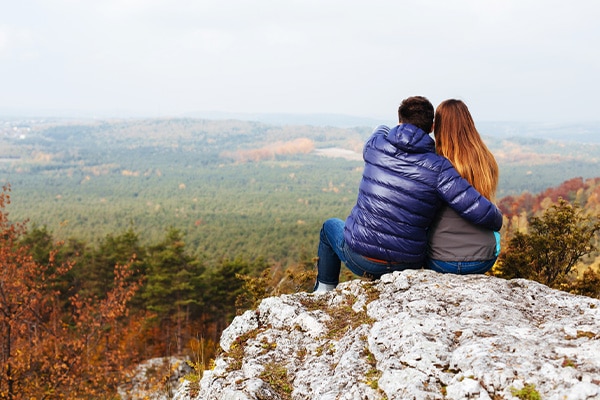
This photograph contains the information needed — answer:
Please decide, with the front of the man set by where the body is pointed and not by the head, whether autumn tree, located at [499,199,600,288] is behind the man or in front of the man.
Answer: in front

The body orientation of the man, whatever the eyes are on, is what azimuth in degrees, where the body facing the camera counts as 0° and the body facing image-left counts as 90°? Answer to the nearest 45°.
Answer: approximately 180°

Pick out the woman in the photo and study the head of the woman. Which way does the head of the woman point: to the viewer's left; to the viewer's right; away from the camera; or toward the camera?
away from the camera

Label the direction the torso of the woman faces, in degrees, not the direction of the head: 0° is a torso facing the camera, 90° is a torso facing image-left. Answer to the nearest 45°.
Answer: approximately 180°

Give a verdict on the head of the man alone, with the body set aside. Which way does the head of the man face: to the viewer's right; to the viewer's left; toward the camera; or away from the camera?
away from the camera

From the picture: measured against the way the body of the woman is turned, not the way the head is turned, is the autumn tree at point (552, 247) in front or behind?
in front
